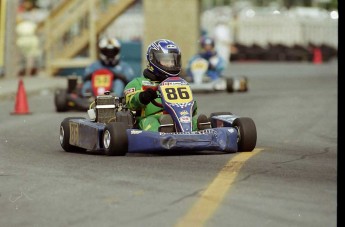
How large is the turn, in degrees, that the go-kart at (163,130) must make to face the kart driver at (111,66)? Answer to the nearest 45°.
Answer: approximately 135° to its left

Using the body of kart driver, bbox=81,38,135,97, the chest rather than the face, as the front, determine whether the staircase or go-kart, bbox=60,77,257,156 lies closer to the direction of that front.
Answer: the go-kart

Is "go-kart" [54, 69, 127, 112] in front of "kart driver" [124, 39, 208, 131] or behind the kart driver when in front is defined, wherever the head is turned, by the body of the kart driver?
behind

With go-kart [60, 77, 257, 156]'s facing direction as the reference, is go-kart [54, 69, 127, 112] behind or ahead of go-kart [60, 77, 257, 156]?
behind

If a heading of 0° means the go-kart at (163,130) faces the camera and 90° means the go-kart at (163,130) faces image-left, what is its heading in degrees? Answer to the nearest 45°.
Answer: approximately 315°

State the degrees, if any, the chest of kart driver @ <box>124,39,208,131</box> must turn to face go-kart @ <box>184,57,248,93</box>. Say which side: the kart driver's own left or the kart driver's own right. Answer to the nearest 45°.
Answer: approximately 135° to the kart driver's own left

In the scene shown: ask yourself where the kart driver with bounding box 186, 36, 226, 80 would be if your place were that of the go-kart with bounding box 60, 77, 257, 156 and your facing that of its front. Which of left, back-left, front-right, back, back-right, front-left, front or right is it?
back-left
